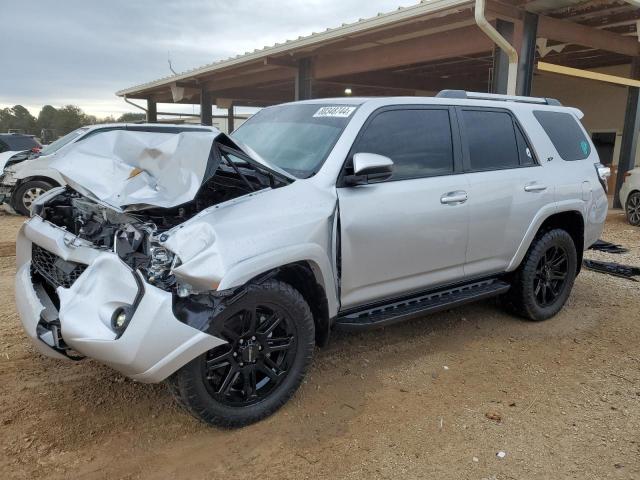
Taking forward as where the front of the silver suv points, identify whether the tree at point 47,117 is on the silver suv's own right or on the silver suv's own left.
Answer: on the silver suv's own right

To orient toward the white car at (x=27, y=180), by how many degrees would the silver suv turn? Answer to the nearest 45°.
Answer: approximately 90° to its right

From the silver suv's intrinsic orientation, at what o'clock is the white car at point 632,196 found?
The white car is roughly at 6 o'clock from the silver suv.

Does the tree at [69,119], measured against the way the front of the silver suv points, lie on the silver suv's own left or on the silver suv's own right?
on the silver suv's own right

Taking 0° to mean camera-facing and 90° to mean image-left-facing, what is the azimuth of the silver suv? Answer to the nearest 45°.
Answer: approximately 45°
